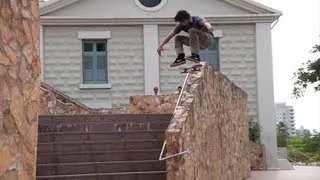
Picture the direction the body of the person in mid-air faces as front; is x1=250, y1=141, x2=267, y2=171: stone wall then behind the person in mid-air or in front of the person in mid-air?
behind

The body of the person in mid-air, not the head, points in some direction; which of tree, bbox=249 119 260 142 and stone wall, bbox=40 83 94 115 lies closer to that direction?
the stone wall

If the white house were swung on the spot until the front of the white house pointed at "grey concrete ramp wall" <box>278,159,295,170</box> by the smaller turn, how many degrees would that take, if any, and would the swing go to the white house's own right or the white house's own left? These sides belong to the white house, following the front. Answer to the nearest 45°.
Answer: approximately 90° to the white house's own left

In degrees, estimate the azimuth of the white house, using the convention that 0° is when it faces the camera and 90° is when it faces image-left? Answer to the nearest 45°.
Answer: approximately 0°

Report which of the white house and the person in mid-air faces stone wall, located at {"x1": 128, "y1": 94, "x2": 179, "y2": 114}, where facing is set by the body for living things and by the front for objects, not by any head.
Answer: the white house

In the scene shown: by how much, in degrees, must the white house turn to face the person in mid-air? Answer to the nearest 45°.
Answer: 0° — it already faces them
